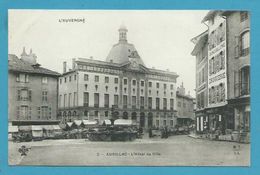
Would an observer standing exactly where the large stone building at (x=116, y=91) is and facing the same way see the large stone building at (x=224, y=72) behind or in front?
in front

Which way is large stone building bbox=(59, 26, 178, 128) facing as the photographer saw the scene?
facing the viewer and to the right of the viewer
